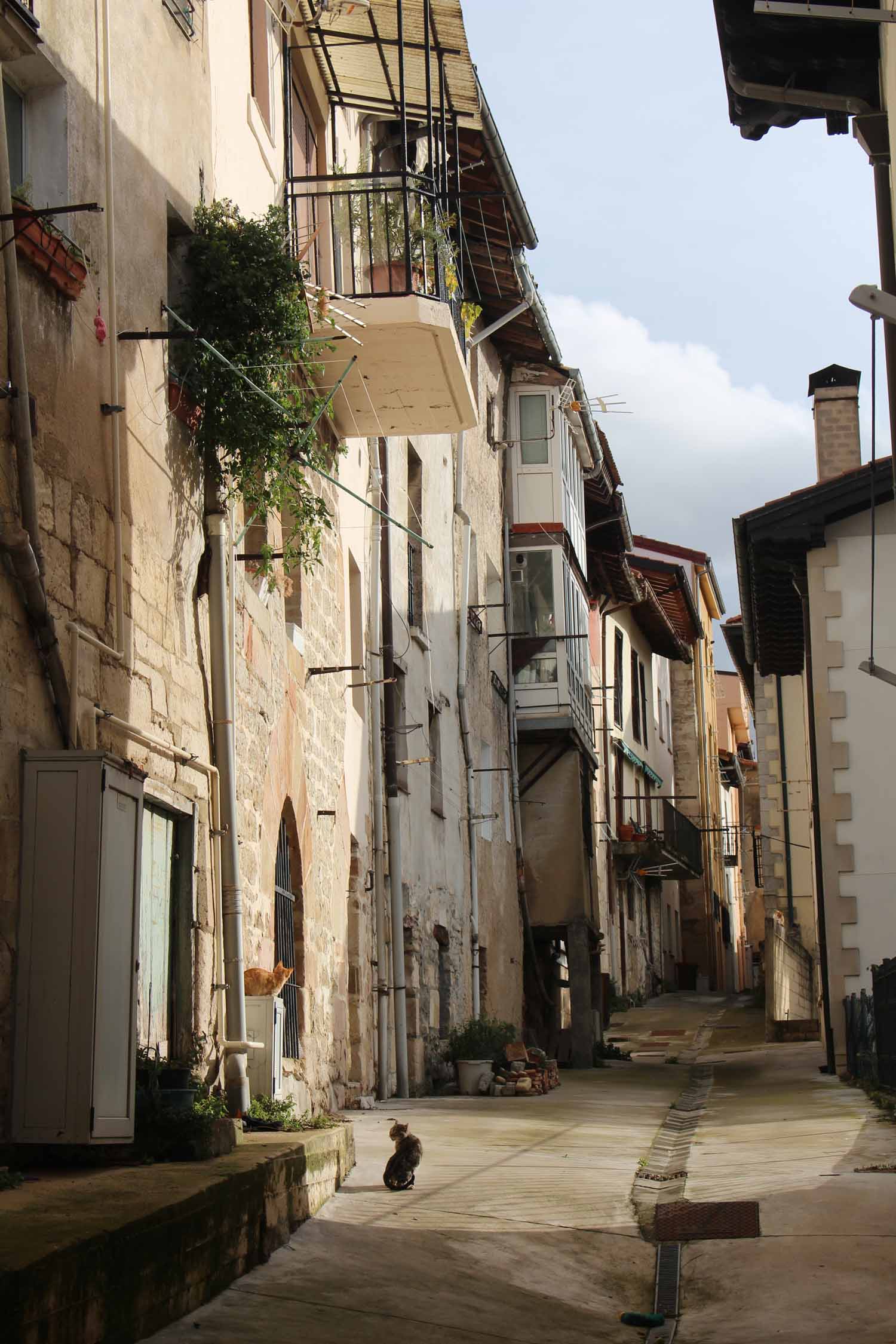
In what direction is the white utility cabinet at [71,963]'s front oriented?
to the viewer's right

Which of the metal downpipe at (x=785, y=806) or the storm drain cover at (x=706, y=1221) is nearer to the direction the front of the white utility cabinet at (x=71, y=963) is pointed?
the storm drain cover

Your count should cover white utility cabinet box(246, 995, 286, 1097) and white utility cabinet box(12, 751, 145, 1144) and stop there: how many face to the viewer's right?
2

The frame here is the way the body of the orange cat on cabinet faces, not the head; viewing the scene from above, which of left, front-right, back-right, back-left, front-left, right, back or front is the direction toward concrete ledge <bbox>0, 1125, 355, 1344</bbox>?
right

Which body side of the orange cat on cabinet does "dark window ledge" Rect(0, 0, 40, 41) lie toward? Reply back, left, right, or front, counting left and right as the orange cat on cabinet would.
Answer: right

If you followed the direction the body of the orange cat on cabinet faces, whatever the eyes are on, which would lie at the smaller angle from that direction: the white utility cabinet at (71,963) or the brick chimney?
the brick chimney

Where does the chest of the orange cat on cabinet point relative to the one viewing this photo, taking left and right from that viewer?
facing to the right of the viewer

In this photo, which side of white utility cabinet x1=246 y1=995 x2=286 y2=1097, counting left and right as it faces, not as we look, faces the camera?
right

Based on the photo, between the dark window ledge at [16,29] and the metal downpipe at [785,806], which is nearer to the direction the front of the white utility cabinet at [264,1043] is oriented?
the metal downpipe
